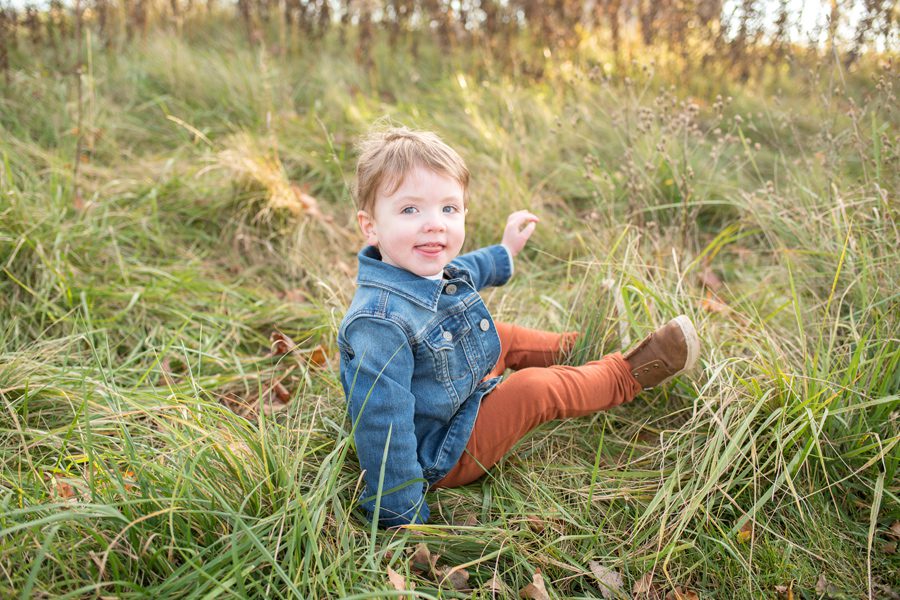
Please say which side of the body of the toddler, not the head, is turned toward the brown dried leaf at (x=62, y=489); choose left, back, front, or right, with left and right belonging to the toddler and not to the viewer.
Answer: back

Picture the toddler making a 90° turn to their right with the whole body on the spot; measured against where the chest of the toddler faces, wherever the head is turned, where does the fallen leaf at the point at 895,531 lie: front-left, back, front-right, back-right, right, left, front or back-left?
back-left

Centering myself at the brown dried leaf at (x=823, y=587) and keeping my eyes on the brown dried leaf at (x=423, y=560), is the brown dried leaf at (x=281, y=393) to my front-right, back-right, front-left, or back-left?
front-right

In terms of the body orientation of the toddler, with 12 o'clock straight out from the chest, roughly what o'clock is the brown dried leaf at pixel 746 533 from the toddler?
The brown dried leaf is roughly at 11 o'clock from the toddler.

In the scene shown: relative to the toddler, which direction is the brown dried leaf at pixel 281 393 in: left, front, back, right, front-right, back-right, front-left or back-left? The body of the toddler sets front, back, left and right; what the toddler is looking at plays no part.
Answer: back

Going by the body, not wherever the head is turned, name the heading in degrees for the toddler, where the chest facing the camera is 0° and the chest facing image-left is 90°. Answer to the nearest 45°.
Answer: approximately 315°

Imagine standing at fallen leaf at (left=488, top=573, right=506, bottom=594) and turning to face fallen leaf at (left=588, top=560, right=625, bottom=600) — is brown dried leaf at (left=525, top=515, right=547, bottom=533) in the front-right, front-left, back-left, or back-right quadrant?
front-left

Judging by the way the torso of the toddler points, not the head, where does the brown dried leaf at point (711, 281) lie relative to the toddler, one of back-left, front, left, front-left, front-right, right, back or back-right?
left

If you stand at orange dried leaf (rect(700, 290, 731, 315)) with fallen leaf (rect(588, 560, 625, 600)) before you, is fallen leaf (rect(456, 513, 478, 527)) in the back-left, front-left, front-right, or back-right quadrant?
front-right
